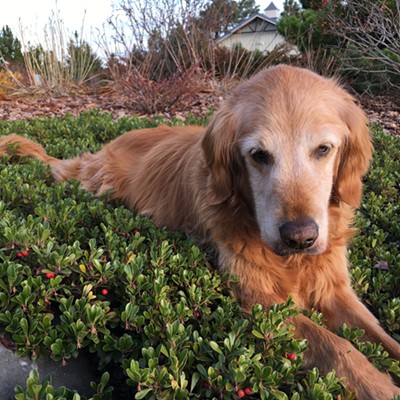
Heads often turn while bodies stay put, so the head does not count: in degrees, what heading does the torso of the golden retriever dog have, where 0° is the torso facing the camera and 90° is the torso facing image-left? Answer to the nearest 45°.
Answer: approximately 315°

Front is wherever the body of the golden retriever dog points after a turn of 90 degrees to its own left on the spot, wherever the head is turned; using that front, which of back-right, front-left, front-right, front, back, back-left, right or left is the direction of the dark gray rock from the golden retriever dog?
back

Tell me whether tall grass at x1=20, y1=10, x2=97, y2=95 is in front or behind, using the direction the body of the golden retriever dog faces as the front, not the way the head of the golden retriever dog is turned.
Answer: behind
